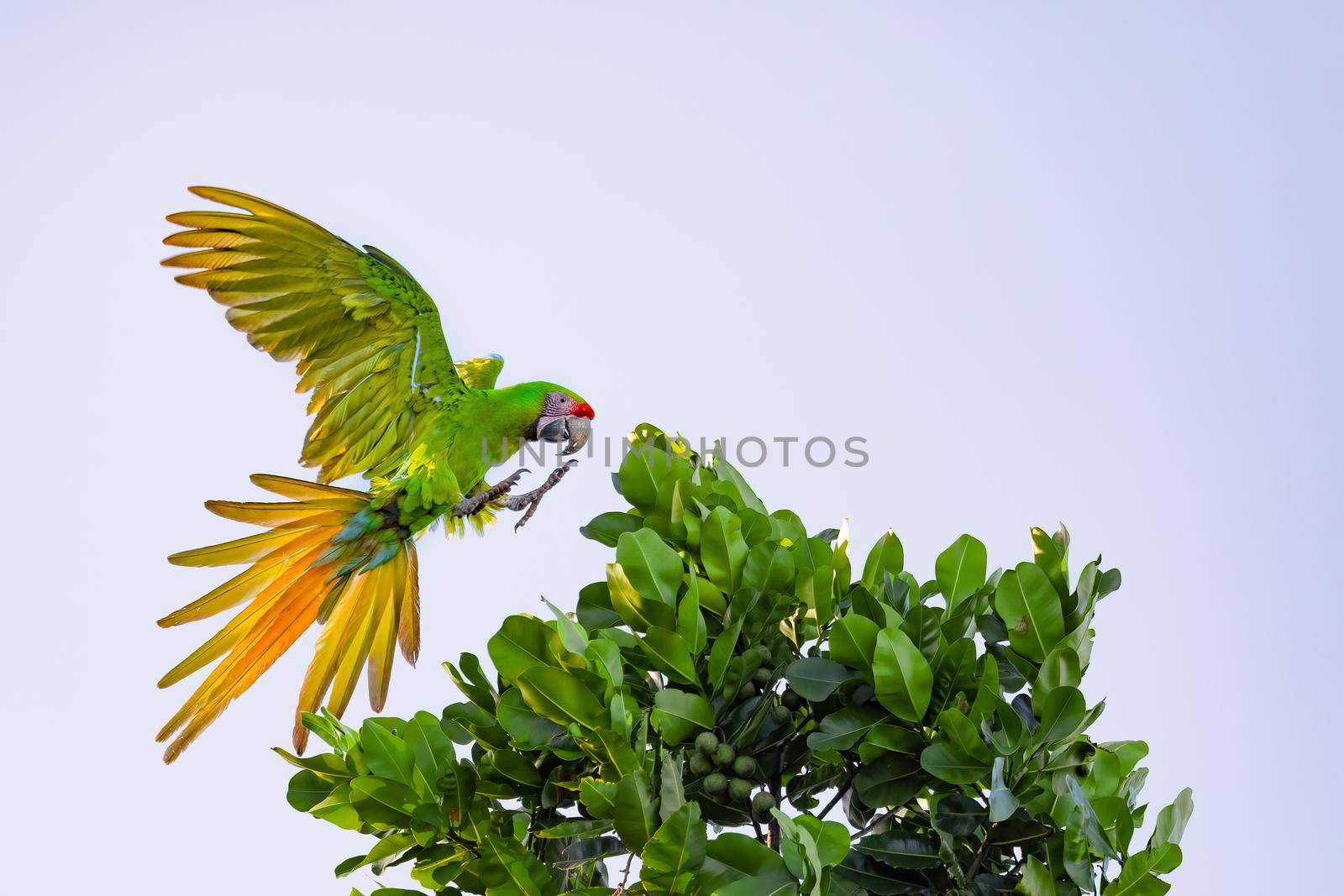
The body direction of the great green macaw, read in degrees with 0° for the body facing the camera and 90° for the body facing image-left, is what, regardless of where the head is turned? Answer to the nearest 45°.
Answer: approximately 270°
